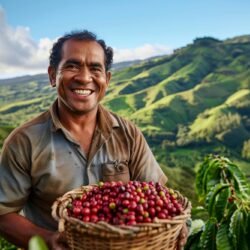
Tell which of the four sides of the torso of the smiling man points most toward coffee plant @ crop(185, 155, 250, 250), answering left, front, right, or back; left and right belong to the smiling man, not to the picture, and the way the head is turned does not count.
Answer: left

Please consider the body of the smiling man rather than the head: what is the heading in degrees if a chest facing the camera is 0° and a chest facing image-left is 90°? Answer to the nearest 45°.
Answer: approximately 0°
